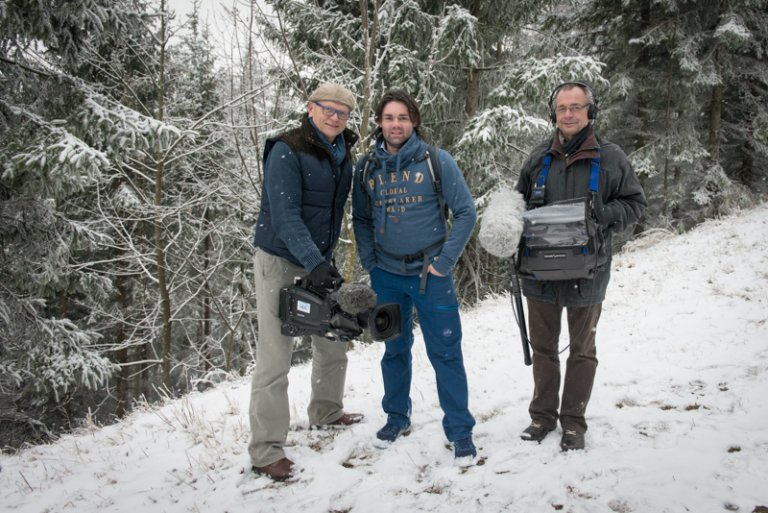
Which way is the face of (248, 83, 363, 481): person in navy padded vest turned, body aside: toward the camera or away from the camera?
toward the camera

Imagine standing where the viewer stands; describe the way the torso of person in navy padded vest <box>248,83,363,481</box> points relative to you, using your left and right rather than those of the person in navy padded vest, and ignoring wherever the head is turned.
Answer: facing the viewer and to the right of the viewer

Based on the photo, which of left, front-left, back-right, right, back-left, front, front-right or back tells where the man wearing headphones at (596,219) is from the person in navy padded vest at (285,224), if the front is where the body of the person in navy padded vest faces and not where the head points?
front-left
